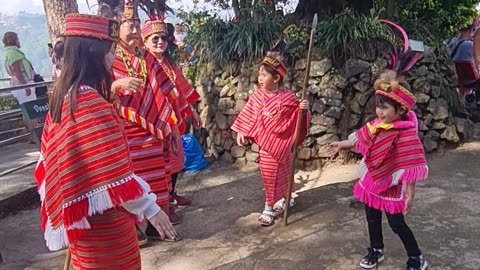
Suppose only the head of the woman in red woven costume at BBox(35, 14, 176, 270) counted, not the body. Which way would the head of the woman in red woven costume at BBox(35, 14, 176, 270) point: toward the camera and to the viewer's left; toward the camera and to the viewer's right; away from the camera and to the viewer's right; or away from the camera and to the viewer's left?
away from the camera and to the viewer's right

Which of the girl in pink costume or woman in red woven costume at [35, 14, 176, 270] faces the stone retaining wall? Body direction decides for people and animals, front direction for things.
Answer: the woman in red woven costume

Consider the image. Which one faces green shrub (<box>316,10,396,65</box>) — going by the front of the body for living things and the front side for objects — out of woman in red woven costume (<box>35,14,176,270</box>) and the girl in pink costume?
the woman in red woven costume

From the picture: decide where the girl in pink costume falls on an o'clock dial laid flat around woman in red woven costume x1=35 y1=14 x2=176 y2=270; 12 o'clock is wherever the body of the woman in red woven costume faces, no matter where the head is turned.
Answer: The girl in pink costume is roughly at 1 o'clock from the woman in red woven costume.

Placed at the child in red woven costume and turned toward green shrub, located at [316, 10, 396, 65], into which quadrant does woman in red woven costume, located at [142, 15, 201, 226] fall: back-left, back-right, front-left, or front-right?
back-left

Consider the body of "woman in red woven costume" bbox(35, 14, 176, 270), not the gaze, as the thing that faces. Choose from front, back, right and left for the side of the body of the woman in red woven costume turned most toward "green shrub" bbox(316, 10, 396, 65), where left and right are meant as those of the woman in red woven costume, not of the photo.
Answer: front

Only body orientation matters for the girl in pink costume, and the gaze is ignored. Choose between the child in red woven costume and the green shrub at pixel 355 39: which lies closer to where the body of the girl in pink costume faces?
the child in red woven costume

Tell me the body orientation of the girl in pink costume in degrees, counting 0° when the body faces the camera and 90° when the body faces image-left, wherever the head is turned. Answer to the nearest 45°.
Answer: approximately 45°

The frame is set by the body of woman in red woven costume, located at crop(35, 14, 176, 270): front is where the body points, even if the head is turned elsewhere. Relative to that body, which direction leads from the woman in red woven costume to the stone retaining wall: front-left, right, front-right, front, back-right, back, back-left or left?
front

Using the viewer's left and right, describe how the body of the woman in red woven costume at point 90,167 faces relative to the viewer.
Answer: facing away from the viewer and to the right of the viewer

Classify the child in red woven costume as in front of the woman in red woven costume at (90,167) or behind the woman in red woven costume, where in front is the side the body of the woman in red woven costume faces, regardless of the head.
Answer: in front

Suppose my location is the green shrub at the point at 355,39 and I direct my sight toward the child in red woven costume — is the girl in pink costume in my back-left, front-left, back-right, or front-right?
front-left

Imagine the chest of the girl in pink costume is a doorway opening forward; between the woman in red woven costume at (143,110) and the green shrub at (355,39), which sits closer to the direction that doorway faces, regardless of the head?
the woman in red woven costume

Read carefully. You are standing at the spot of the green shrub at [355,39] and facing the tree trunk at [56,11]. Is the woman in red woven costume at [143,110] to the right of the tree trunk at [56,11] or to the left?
left
